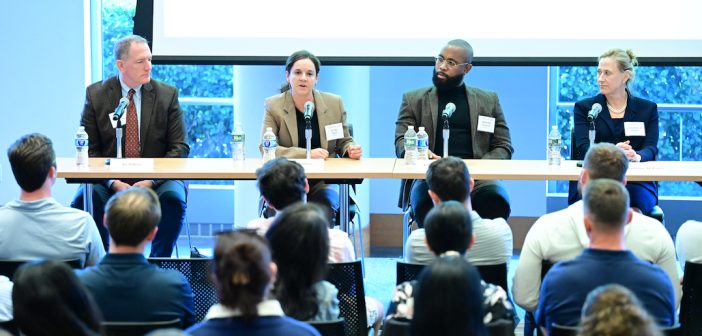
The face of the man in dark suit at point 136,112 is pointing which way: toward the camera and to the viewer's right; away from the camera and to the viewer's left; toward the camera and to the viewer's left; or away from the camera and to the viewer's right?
toward the camera and to the viewer's right

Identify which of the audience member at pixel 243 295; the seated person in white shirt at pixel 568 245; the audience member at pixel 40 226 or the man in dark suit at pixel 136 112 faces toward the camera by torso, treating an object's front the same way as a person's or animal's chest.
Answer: the man in dark suit

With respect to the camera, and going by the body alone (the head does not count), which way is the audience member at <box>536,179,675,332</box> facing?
away from the camera

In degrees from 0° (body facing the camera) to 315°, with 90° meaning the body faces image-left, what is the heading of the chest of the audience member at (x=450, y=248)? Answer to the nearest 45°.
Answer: approximately 180°

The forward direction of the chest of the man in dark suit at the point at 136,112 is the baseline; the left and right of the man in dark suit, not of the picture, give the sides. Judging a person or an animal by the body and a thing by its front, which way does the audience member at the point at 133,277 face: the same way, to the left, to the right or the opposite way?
the opposite way

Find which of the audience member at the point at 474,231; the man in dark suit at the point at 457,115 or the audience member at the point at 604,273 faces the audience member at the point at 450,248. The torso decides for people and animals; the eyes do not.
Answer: the man in dark suit

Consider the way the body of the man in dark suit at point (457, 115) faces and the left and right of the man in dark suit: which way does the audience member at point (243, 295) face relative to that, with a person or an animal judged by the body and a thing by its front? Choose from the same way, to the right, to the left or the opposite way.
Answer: the opposite way

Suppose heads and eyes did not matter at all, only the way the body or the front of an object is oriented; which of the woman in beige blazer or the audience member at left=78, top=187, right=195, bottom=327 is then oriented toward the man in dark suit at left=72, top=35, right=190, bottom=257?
the audience member

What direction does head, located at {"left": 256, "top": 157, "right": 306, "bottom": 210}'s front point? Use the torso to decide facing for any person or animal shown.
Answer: away from the camera

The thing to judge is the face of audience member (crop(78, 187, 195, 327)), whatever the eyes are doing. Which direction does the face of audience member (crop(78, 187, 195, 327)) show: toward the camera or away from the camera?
away from the camera
